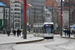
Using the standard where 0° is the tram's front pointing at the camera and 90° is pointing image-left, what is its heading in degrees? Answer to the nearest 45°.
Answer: approximately 0°
